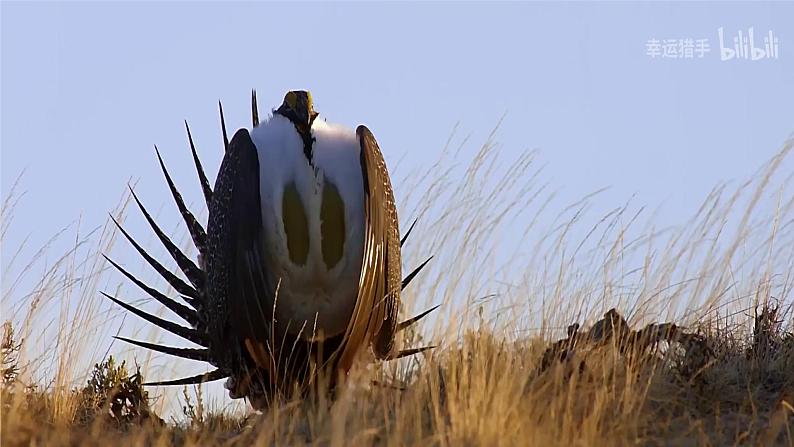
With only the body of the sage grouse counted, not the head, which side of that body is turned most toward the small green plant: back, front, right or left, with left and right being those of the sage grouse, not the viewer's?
right

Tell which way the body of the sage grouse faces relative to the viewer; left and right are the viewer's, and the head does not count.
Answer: facing the viewer
